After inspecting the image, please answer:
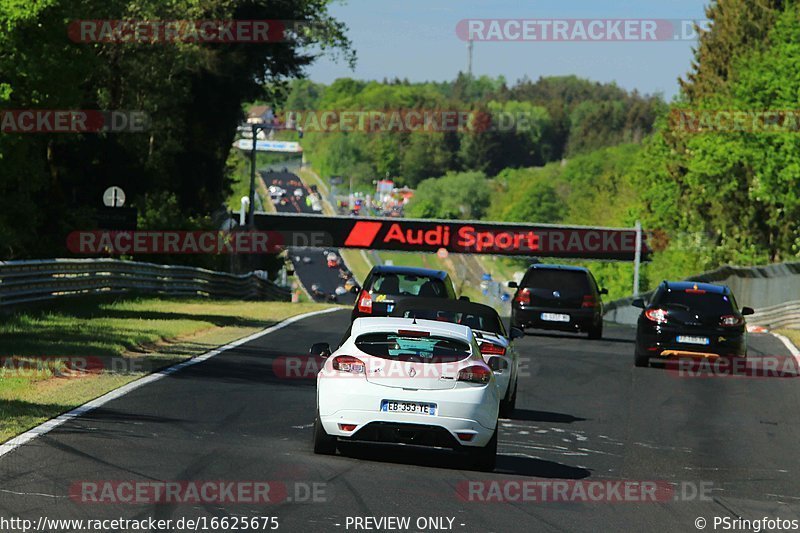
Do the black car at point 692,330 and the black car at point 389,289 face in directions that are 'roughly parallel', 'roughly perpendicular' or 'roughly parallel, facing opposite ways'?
roughly parallel

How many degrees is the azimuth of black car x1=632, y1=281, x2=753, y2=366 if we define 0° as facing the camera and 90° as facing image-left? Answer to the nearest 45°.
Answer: approximately 180°

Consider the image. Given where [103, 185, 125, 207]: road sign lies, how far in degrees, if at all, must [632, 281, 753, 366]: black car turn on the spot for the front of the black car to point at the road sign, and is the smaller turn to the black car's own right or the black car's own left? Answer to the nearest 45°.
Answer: approximately 45° to the black car's own left

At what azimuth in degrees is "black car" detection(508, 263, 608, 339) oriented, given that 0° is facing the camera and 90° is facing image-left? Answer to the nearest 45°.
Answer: approximately 180°

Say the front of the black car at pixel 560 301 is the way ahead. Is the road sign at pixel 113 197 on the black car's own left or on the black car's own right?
on the black car's own left

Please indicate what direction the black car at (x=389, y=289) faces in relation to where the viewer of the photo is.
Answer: facing away from the viewer

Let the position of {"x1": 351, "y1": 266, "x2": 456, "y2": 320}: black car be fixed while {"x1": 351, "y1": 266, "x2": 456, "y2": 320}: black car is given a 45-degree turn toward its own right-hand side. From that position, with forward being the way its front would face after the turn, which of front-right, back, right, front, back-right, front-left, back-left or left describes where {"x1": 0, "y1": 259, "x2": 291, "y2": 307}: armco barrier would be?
left

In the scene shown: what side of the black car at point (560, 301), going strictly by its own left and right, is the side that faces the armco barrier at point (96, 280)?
left

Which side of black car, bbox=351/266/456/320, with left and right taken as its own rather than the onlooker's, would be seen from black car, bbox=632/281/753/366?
right

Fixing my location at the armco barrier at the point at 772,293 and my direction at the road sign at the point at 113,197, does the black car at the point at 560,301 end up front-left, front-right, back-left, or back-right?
front-left

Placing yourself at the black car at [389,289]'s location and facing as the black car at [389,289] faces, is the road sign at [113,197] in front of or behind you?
in front

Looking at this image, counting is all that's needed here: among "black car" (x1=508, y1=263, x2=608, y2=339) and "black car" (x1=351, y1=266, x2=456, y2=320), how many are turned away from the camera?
2
